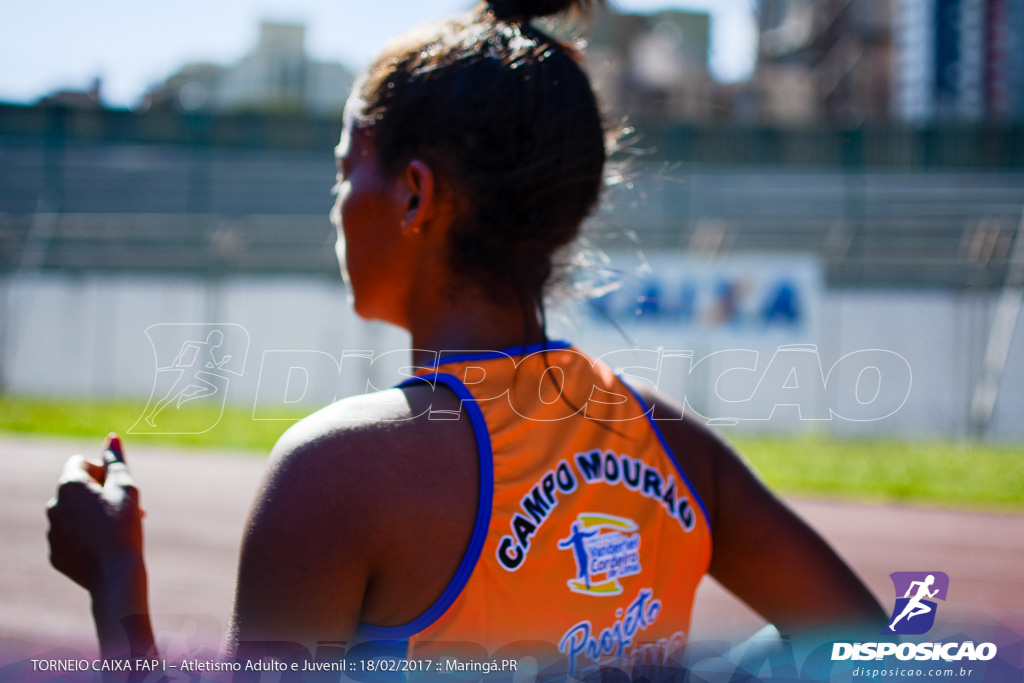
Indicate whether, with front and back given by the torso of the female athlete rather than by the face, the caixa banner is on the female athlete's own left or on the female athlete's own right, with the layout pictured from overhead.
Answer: on the female athlete's own right

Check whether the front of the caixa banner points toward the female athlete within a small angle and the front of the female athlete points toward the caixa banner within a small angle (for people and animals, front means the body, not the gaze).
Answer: no

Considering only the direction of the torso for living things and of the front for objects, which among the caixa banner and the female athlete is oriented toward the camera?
the caixa banner

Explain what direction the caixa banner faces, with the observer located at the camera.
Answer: facing the viewer

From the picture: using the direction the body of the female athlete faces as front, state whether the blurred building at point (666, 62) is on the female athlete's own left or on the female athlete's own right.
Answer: on the female athlete's own right

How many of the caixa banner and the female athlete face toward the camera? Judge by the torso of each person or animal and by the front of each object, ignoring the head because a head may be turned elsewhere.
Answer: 1

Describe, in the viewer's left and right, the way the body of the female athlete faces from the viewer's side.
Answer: facing away from the viewer and to the left of the viewer

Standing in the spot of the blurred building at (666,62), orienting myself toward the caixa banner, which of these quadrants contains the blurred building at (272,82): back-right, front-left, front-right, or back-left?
front-right

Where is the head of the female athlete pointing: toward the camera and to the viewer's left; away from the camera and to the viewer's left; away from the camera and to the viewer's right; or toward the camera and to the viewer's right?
away from the camera and to the viewer's left

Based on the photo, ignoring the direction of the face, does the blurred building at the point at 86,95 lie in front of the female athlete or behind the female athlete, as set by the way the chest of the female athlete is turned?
in front

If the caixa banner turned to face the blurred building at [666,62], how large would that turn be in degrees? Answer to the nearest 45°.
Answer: approximately 180°

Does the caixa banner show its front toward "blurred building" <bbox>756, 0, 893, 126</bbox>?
no

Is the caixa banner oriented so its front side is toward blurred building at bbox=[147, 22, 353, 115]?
no

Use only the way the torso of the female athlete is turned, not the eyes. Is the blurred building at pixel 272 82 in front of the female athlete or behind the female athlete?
in front
